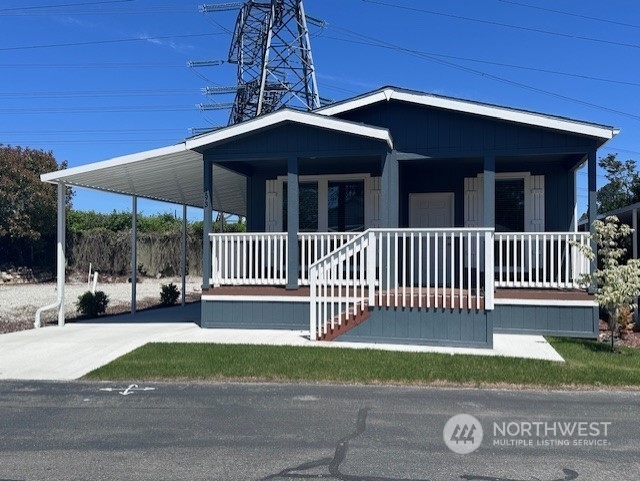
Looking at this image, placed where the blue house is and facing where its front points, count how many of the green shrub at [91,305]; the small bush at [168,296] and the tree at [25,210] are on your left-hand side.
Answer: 0

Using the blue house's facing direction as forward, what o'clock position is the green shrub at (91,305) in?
The green shrub is roughly at 2 o'clock from the blue house.

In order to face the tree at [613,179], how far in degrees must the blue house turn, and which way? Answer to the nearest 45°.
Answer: approximately 135° to its left

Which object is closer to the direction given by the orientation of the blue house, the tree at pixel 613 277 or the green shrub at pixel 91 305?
the tree

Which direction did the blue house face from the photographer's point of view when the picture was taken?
facing the viewer

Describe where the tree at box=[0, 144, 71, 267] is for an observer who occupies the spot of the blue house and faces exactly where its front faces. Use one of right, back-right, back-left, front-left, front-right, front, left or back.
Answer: back-right
